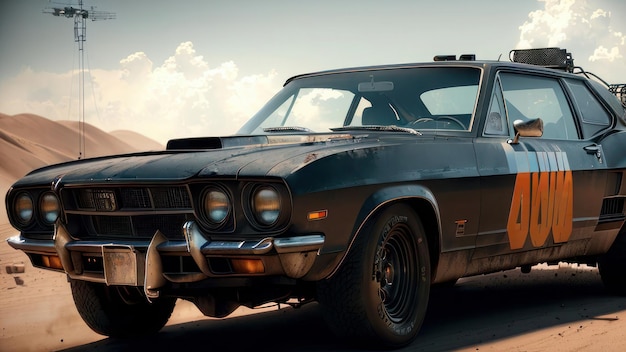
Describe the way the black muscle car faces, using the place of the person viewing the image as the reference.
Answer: facing the viewer and to the left of the viewer
